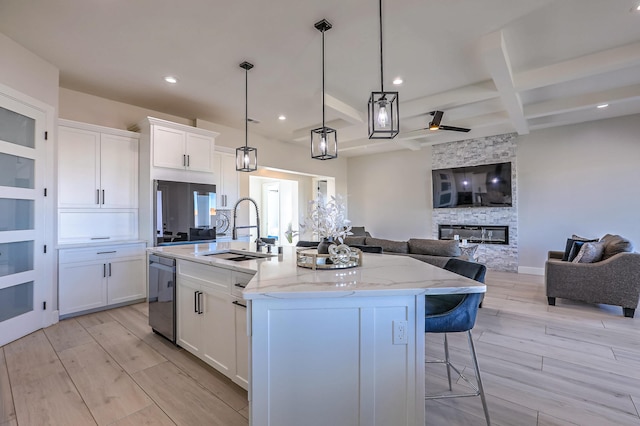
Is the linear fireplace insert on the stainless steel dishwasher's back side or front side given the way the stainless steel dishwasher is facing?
on the back side

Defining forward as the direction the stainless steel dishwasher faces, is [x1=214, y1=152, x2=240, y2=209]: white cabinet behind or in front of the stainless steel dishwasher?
behind

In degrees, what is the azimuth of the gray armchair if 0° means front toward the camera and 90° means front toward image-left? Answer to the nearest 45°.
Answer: approximately 90°

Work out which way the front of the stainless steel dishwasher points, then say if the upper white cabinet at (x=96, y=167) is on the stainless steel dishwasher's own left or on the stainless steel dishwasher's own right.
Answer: on the stainless steel dishwasher's own right

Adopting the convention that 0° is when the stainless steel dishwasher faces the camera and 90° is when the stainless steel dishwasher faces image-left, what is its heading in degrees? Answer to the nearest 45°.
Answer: approximately 45°
